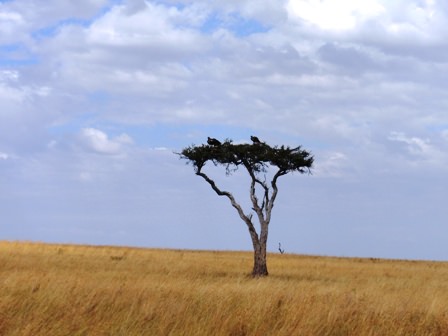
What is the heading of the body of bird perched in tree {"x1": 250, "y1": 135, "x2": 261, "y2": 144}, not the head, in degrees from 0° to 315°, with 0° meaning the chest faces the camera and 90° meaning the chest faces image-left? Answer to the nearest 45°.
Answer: approximately 90°
